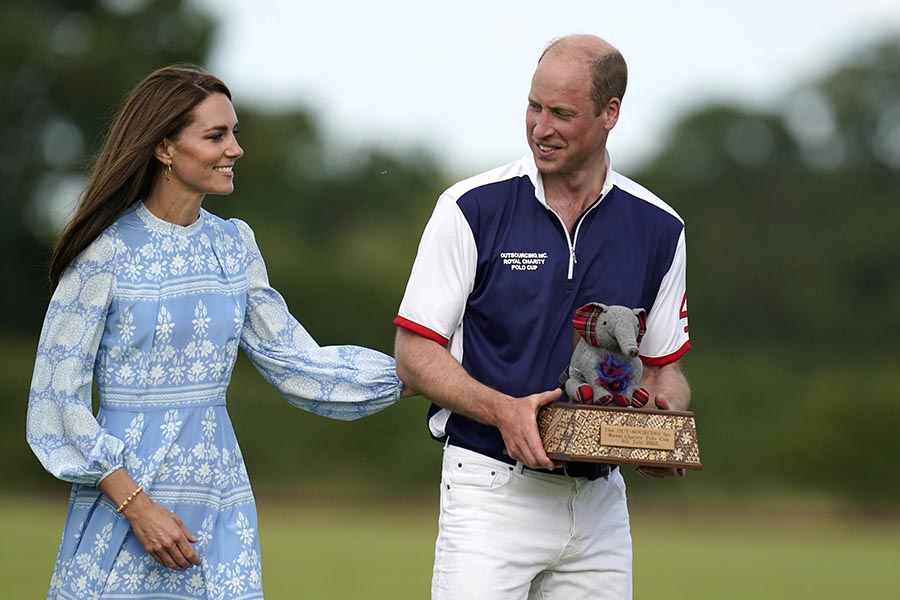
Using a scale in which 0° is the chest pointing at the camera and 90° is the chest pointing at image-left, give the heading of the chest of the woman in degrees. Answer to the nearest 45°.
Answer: approximately 315°

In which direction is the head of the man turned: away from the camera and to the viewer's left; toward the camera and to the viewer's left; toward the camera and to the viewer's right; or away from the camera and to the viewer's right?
toward the camera and to the viewer's left

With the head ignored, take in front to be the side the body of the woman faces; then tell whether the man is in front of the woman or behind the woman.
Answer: in front
